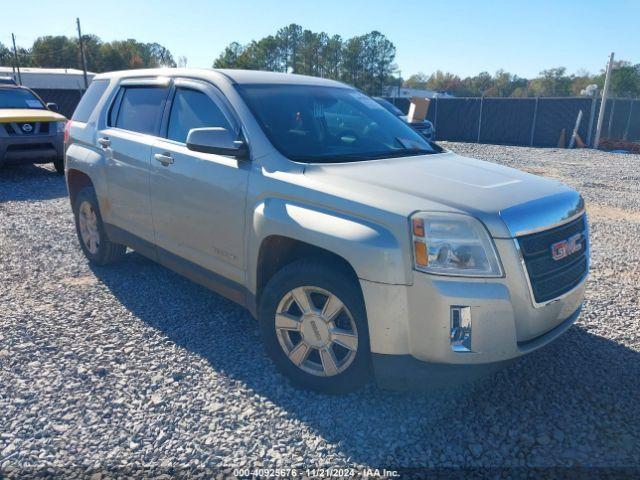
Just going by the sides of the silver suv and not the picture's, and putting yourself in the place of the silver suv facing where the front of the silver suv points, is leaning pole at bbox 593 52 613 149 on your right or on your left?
on your left

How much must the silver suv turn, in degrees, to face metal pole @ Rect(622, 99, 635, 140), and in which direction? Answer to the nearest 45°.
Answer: approximately 90° to its left

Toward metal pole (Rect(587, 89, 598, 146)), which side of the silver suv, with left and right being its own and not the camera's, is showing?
left

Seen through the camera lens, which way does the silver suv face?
facing the viewer and to the right of the viewer

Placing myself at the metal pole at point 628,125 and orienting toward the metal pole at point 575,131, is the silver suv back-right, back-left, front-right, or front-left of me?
front-left

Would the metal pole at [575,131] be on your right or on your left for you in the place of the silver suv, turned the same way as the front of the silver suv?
on your left
